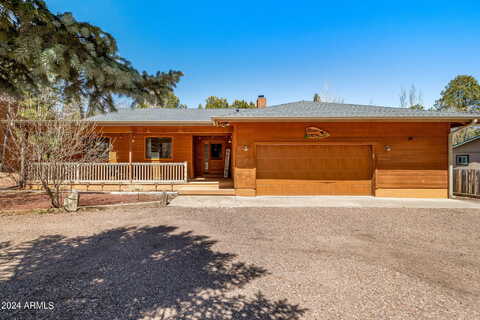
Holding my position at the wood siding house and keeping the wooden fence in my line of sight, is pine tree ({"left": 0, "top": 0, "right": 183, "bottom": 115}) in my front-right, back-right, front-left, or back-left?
back-right

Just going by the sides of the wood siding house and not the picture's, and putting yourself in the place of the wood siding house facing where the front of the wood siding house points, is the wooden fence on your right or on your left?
on your left

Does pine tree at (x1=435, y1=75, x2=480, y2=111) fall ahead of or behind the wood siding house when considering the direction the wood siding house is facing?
behind

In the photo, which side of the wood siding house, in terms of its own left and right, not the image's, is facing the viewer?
front

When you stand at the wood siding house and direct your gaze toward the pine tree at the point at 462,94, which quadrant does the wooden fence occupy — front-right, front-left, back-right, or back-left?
front-right

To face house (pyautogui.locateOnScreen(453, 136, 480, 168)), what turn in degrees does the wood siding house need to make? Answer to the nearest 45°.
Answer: approximately 135° to its left
